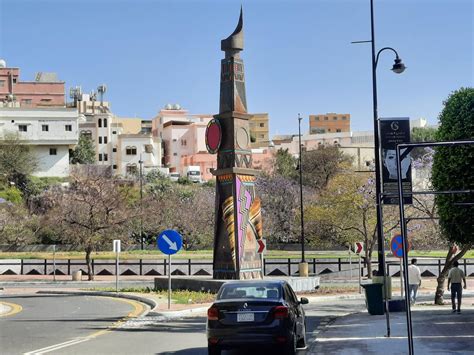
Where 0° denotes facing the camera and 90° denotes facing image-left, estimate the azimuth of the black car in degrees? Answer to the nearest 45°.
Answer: approximately 180°

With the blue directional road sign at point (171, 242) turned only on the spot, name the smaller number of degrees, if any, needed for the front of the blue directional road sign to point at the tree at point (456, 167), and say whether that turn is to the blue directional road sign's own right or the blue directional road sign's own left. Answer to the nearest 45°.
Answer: approximately 90° to the blue directional road sign's own left

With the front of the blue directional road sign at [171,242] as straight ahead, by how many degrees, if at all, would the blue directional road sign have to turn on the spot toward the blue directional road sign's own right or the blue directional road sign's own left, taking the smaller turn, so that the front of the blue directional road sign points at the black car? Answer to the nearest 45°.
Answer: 0° — it already faces it

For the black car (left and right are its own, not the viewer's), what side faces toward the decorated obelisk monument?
front

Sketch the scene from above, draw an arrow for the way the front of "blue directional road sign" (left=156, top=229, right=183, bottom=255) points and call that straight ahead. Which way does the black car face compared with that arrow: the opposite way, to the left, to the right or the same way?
the opposite way

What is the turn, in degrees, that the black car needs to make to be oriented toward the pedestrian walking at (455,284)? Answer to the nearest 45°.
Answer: approximately 45° to its right

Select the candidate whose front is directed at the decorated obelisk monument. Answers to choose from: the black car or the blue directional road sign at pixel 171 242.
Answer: the black car

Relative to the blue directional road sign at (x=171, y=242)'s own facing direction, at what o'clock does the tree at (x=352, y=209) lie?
The tree is roughly at 7 o'clock from the blue directional road sign.

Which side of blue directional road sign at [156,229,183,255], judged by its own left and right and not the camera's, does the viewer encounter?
front

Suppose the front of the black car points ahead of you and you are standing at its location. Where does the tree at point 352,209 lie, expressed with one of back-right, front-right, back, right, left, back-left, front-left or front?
front

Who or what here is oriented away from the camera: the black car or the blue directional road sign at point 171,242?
the black car

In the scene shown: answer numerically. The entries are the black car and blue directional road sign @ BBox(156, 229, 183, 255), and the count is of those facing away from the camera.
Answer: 1

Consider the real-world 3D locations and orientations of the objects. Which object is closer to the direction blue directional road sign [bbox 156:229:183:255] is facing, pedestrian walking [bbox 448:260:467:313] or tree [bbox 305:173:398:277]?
the pedestrian walking

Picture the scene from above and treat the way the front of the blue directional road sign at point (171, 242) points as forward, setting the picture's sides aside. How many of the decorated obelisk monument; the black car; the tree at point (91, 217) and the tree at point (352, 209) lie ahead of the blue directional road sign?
1

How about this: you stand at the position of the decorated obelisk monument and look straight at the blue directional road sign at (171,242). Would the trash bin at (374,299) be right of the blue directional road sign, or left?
left
